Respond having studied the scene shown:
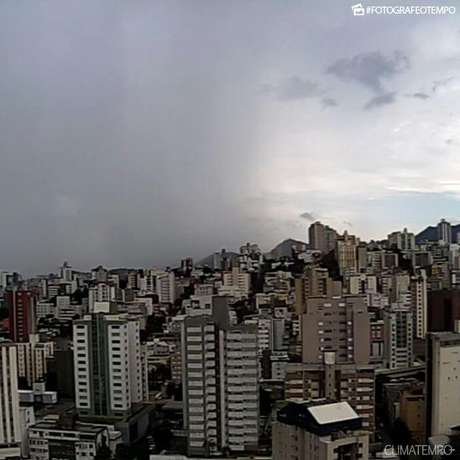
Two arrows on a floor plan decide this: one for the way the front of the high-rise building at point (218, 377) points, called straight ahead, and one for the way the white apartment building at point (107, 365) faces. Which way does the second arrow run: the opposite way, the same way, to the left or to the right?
the same way

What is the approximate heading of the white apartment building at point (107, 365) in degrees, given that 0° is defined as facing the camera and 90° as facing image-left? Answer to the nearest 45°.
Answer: approximately 0°

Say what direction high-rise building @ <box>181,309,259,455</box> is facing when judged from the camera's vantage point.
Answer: facing the viewer

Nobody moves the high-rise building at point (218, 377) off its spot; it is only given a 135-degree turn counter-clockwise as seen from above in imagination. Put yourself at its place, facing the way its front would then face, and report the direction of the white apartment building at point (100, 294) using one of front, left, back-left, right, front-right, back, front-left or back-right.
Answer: left

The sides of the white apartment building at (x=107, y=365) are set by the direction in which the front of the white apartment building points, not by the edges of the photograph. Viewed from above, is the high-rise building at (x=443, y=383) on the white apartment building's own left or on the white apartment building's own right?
on the white apartment building's own left

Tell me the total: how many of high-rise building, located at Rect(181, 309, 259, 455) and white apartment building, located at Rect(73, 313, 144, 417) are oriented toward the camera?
2

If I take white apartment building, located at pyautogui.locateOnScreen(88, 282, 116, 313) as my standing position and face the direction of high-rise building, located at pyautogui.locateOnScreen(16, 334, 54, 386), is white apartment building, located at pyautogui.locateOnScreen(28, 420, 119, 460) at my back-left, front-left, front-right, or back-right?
front-left

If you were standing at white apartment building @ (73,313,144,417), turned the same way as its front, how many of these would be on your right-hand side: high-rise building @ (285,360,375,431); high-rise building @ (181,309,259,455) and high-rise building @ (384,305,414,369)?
0
